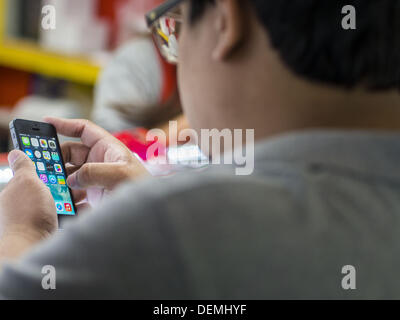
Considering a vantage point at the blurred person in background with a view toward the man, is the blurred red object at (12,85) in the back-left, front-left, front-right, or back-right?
back-right

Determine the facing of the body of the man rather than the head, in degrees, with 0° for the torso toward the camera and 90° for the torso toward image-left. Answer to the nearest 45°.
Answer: approximately 135°

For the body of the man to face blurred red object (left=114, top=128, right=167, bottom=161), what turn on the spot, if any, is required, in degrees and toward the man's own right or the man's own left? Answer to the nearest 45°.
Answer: approximately 45° to the man's own right

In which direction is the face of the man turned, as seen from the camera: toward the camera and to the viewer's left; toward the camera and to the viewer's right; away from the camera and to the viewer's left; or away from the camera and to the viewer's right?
away from the camera and to the viewer's left

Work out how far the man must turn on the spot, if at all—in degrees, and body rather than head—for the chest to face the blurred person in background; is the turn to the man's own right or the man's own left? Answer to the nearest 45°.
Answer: approximately 45° to the man's own right
